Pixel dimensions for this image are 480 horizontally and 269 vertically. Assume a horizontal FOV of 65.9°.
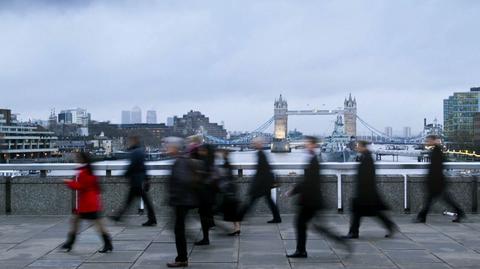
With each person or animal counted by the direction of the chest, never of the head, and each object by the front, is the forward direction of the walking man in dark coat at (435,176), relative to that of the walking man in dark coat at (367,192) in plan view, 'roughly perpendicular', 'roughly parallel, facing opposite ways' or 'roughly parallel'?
roughly parallel

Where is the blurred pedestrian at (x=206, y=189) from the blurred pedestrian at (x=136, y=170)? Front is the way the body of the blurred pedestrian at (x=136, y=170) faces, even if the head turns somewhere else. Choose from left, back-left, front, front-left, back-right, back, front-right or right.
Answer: back-left

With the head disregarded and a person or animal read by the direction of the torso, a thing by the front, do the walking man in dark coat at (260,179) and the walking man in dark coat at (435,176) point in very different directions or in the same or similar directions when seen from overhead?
same or similar directions

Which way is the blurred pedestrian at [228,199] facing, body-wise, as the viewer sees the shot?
to the viewer's left

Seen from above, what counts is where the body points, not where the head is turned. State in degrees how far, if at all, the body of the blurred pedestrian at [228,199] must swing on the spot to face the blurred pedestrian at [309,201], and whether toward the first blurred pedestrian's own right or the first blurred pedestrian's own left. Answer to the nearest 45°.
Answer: approximately 135° to the first blurred pedestrian's own left

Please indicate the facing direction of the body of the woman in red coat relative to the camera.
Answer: to the viewer's left

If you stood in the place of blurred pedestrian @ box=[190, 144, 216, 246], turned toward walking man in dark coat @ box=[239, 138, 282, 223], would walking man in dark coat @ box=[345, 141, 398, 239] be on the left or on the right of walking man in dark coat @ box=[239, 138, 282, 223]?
right
